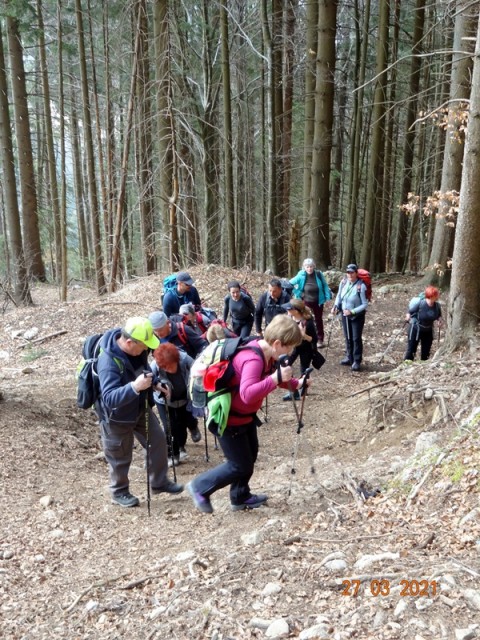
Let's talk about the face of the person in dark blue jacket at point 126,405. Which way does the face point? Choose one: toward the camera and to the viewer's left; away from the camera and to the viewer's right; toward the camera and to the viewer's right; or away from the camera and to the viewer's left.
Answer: toward the camera and to the viewer's right

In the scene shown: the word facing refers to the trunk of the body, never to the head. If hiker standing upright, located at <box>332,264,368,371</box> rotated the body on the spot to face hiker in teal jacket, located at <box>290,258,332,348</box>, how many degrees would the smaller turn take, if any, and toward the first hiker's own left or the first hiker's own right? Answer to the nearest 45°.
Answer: approximately 90° to the first hiker's own right

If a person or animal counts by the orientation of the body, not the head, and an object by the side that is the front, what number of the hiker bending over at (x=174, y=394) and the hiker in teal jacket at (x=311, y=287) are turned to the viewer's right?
0

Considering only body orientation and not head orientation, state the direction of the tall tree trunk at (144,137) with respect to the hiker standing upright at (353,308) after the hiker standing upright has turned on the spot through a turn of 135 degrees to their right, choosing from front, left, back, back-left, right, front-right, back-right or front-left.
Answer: front-left

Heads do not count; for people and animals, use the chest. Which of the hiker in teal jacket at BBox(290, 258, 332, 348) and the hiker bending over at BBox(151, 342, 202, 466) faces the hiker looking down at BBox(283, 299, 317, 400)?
the hiker in teal jacket

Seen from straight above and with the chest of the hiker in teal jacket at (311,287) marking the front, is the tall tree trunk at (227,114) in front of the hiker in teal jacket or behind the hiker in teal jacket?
behind

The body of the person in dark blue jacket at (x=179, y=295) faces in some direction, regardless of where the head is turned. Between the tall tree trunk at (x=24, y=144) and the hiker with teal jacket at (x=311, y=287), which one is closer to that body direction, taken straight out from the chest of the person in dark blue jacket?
the hiker with teal jacket
